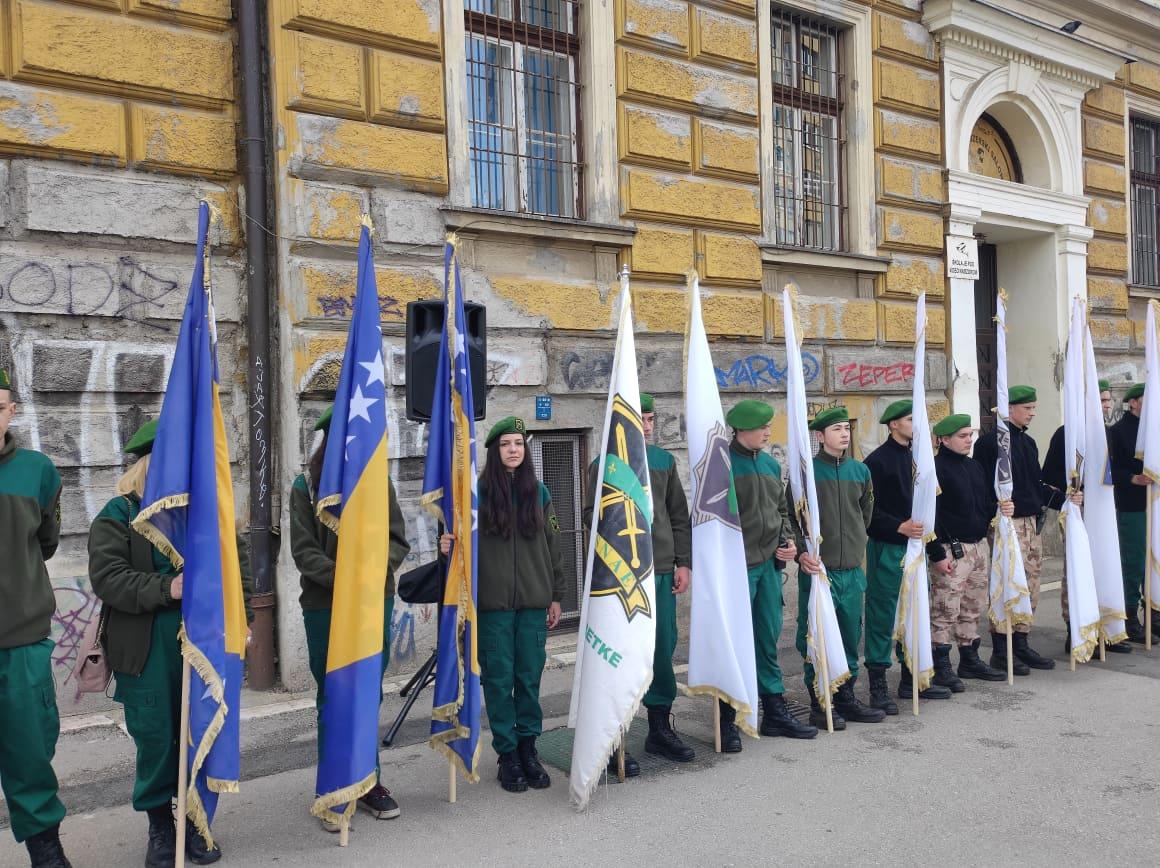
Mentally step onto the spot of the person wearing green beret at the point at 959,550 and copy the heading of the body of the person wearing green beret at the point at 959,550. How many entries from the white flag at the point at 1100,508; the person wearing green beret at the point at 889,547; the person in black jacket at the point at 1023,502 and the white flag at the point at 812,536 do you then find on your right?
2

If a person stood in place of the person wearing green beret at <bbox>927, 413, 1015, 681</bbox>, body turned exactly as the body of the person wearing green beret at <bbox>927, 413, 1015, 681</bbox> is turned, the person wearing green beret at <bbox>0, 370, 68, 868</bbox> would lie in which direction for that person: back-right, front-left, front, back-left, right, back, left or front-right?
right

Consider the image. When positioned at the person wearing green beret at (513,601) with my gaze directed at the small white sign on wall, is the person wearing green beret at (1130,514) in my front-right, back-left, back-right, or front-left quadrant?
front-right

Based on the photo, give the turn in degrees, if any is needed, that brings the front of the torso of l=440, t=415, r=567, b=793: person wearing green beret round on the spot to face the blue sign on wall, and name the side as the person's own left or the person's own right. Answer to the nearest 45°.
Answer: approximately 180°

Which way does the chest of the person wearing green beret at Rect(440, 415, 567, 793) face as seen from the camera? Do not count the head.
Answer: toward the camera
